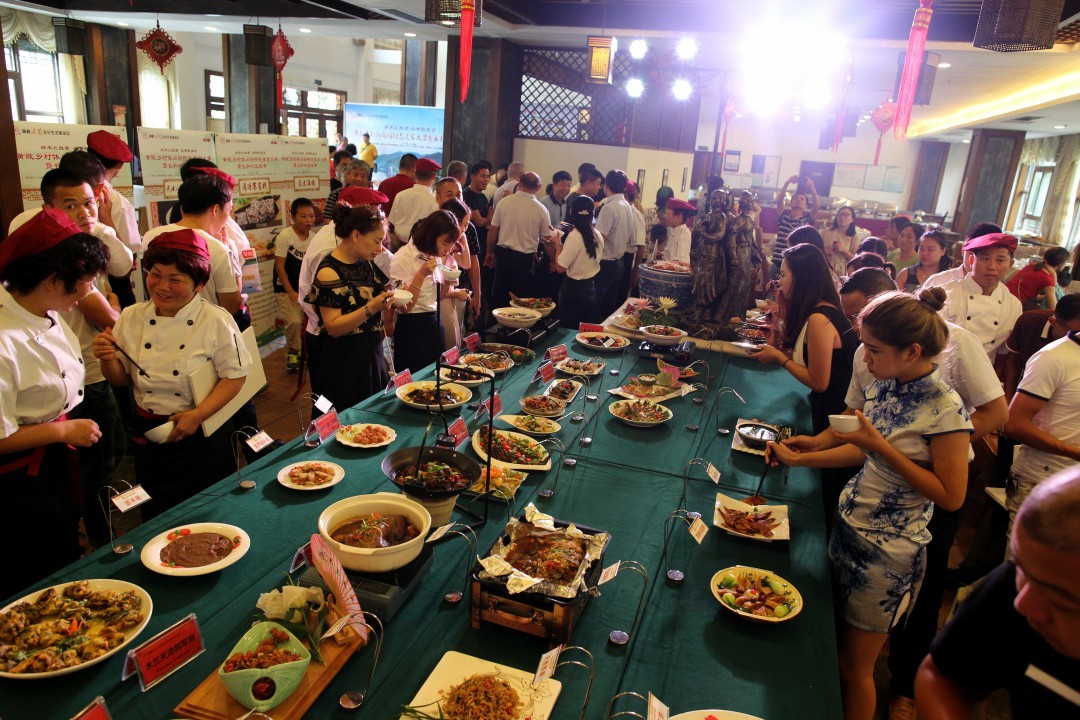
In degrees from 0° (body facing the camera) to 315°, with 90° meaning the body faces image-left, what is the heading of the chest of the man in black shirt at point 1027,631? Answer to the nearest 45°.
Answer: approximately 45°

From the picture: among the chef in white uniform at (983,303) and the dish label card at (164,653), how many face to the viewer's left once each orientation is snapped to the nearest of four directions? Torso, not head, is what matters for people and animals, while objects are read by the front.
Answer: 0

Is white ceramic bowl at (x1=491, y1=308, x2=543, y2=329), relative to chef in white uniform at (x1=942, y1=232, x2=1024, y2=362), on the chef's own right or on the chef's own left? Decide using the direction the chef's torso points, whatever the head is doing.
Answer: on the chef's own right

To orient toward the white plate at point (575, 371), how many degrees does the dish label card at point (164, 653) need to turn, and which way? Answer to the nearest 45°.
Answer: approximately 90° to its left

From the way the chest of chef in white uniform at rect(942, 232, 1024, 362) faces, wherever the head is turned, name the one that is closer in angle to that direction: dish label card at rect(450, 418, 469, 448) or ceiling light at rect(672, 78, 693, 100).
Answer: the dish label card

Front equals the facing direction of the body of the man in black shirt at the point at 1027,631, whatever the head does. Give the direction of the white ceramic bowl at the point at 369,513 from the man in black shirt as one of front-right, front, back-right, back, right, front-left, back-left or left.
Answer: front-right

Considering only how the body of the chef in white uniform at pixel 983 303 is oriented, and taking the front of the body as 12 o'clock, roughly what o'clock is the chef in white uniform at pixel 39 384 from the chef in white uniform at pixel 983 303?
the chef in white uniform at pixel 39 384 is roughly at 1 o'clock from the chef in white uniform at pixel 983 303.

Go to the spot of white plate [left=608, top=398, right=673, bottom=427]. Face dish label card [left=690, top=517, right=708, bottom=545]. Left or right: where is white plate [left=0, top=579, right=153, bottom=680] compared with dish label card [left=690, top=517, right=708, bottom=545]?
right

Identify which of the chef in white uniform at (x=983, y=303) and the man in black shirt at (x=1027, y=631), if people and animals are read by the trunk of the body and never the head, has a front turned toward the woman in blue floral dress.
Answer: the chef in white uniform

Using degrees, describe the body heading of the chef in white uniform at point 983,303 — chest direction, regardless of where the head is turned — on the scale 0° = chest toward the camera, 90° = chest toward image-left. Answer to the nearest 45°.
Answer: approximately 0°

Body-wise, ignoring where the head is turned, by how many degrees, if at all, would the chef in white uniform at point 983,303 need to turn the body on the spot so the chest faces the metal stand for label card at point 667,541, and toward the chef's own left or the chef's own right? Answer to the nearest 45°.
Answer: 0° — they already face it

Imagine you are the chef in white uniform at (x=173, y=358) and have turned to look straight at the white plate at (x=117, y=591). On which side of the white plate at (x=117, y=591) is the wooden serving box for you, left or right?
left

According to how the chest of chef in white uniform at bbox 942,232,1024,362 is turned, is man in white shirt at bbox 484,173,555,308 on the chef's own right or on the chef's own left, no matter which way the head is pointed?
on the chef's own right

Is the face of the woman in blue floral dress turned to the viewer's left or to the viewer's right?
to the viewer's left
